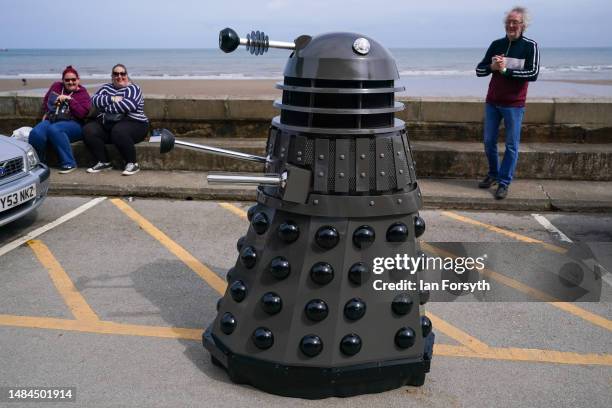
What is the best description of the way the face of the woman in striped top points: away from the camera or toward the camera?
toward the camera

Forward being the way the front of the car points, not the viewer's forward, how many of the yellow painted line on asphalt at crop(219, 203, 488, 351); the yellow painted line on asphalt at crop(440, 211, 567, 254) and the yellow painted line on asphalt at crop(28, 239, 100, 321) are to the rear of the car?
0

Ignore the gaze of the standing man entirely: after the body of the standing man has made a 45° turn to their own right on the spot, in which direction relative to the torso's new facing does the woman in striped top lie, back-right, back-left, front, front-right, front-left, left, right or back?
front

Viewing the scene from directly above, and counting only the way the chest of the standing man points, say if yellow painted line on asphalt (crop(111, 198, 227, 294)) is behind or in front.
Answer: in front

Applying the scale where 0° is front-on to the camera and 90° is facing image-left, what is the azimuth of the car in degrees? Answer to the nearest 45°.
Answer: approximately 315°

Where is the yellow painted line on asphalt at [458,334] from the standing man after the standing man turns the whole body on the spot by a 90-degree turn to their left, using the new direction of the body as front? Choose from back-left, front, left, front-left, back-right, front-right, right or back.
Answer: front-right

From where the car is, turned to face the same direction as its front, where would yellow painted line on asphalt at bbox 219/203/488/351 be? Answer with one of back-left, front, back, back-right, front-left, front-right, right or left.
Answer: front

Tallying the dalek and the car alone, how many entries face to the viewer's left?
1

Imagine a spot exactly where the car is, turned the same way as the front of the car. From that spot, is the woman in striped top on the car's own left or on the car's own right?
on the car's own left

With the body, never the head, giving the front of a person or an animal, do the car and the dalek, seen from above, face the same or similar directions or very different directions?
very different directions

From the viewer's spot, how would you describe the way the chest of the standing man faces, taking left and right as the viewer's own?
facing the viewer and to the left of the viewer

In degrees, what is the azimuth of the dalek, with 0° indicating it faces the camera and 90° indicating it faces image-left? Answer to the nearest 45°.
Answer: approximately 90°

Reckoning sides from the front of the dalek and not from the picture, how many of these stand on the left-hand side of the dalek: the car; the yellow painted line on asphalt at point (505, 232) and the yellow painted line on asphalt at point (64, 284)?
0

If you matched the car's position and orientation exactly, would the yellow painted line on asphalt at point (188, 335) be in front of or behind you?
in front

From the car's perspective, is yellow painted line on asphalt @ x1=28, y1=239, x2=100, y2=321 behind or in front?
in front
